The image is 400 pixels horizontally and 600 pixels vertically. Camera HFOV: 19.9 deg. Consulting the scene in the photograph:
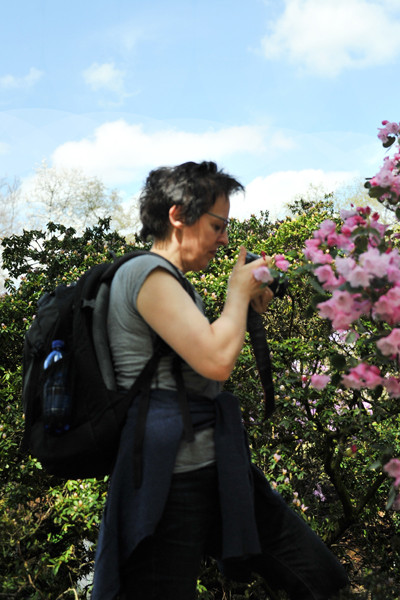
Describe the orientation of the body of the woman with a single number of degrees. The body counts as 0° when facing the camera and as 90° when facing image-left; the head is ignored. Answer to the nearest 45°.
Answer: approximately 270°

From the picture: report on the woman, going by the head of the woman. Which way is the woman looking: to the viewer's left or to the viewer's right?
to the viewer's right

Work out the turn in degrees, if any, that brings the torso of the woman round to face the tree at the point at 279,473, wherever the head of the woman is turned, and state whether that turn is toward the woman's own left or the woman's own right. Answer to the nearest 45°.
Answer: approximately 90° to the woman's own left
